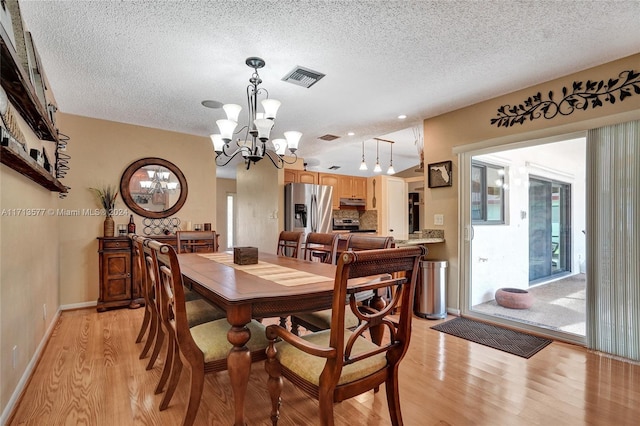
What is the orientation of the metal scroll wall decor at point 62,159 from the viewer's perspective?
to the viewer's right

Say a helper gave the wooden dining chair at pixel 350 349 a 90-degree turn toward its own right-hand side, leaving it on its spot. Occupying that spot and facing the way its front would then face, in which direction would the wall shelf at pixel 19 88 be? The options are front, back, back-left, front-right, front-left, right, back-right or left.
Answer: back-left

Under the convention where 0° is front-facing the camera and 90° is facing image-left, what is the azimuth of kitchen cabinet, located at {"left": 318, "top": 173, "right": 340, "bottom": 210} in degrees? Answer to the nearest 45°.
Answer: approximately 0°

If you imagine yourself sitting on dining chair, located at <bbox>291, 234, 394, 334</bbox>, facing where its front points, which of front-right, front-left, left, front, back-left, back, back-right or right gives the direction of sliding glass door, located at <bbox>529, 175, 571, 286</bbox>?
back

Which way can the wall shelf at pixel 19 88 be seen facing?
to the viewer's right

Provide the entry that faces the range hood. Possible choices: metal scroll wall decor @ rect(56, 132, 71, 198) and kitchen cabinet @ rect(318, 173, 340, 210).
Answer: the metal scroll wall decor

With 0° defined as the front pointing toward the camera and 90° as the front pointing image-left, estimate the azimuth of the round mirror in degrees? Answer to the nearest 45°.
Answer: approximately 0°

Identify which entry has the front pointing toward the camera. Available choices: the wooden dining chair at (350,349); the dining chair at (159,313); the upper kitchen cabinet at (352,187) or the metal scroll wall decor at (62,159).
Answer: the upper kitchen cabinet

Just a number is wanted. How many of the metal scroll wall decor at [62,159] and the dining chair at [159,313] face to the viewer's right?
2

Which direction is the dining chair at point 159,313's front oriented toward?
to the viewer's right

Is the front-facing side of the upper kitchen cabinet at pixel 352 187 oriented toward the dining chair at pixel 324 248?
yes

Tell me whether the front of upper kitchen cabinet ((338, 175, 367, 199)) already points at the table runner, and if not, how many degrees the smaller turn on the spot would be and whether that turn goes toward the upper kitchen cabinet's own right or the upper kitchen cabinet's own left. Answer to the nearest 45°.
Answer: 0° — it already faces it
